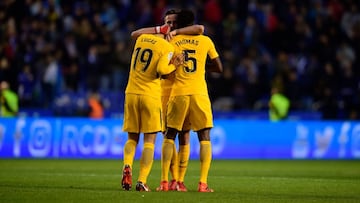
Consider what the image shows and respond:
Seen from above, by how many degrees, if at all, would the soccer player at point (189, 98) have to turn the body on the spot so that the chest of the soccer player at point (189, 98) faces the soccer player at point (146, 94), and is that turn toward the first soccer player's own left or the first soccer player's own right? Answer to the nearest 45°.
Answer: approximately 90° to the first soccer player's own left

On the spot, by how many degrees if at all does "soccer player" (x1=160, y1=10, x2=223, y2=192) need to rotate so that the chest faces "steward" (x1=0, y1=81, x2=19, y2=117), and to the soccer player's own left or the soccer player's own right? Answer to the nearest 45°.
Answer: approximately 45° to the soccer player's own left

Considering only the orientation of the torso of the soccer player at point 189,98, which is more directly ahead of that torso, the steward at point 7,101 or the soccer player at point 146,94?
the steward

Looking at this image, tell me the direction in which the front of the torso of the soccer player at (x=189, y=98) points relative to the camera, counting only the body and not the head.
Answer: away from the camera

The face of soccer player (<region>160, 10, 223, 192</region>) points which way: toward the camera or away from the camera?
away from the camera
